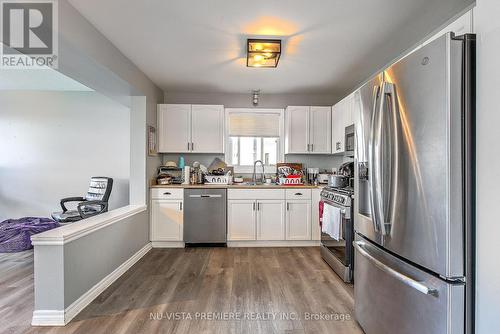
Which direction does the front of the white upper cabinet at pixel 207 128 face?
toward the camera

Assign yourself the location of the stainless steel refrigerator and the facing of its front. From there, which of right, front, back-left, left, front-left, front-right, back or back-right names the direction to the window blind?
right

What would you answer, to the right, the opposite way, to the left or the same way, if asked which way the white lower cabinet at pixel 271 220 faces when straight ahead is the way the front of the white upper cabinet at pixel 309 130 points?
the same way

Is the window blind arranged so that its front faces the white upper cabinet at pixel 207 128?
no

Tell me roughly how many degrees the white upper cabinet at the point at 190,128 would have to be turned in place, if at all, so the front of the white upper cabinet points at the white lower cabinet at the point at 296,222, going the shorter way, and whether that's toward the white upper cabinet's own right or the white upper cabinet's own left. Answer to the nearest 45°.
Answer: approximately 45° to the white upper cabinet's own left

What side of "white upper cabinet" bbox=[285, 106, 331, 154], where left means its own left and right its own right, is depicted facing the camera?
front
